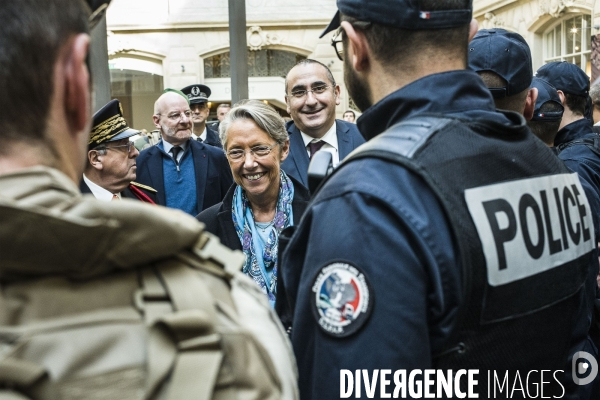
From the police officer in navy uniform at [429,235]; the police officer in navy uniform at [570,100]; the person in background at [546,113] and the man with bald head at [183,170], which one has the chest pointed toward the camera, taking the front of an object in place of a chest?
the man with bald head

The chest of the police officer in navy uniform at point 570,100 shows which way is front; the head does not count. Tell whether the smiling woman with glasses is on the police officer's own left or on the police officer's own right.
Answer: on the police officer's own left

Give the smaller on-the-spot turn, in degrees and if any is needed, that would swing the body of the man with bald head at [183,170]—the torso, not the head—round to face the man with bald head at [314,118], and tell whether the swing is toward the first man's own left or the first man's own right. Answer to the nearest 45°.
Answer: approximately 45° to the first man's own left

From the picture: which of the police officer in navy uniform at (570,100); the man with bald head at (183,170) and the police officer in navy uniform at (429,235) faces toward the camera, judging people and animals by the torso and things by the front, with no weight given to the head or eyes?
the man with bald head

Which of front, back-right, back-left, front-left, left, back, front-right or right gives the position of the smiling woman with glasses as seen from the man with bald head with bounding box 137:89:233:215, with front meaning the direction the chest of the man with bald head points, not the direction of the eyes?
front

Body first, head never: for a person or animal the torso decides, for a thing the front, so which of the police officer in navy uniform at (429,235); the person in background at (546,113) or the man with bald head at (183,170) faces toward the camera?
the man with bald head

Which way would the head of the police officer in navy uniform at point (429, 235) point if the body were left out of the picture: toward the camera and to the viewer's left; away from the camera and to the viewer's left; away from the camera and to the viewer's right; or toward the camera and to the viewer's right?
away from the camera and to the viewer's left

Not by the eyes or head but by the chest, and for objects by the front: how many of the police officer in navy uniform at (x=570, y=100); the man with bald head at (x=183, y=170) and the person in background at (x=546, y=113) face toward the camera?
1

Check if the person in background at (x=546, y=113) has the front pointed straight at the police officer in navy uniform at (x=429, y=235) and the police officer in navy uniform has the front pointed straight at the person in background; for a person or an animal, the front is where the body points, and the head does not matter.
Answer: no

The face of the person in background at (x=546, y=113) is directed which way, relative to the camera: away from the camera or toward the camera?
away from the camera

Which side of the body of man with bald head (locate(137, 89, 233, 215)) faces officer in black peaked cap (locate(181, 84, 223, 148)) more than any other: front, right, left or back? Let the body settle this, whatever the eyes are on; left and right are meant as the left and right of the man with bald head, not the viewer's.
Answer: back

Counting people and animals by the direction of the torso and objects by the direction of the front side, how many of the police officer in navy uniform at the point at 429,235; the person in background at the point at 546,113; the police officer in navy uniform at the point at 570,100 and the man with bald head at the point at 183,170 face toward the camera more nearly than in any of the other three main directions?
1

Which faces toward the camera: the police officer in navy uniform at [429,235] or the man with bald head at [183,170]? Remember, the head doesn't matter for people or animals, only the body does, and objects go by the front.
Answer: the man with bald head

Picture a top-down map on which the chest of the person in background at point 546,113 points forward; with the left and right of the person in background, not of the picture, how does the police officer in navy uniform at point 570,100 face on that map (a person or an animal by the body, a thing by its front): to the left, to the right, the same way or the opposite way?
the same way

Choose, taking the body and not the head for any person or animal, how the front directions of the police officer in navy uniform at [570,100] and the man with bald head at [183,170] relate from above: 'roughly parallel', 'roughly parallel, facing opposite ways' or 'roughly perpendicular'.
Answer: roughly parallel, facing opposite ways

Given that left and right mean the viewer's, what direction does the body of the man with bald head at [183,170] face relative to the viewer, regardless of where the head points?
facing the viewer

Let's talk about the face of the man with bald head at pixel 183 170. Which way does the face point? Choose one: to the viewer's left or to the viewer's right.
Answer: to the viewer's right

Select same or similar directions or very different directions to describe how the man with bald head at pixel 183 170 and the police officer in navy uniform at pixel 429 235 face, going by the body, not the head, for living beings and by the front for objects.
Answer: very different directions

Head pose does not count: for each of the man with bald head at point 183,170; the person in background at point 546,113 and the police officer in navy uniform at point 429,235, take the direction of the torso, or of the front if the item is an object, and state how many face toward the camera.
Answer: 1

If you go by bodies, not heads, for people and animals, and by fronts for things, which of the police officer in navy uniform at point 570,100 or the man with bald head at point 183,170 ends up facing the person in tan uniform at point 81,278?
the man with bald head
